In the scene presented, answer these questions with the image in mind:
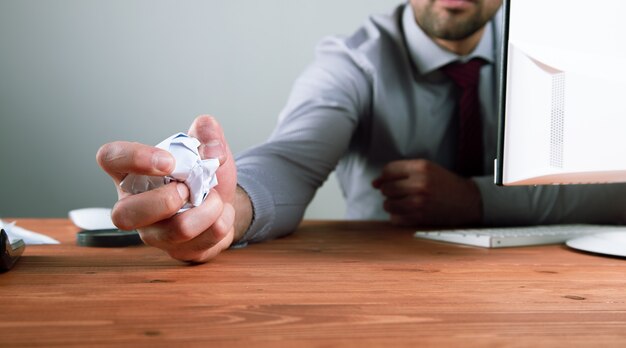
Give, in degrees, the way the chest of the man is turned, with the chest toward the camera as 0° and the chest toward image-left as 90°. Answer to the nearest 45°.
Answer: approximately 0°

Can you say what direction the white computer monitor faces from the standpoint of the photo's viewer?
facing away from the viewer and to the left of the viewer
